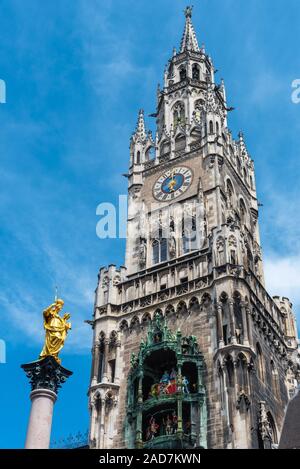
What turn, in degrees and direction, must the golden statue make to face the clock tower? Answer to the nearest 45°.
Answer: approximately 90° to its left

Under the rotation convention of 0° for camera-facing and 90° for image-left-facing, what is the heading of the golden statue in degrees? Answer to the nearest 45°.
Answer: approximately 315°
